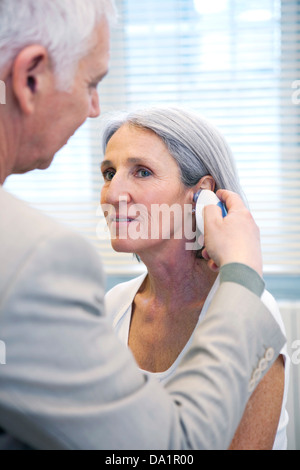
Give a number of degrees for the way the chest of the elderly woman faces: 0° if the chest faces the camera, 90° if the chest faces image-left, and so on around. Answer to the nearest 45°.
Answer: approximately 45°

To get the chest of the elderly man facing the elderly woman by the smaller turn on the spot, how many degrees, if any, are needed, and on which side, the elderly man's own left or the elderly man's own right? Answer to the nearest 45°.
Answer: approximately 45° to the elderly man's own left

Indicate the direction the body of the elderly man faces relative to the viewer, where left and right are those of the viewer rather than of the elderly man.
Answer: facing away from the viewer and to the right of the viewer

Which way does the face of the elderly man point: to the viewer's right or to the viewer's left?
to the viewer's right

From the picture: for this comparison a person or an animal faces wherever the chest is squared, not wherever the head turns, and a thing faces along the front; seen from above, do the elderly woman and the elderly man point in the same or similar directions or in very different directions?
very different directions
